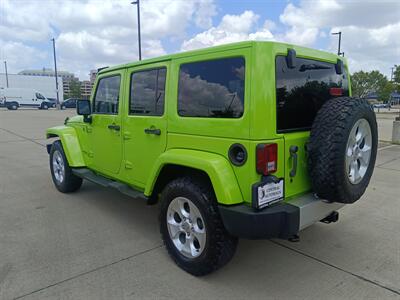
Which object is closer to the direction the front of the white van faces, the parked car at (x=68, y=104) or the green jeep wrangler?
the parked car

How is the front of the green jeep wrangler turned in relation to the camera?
facing away from the viewer and to the left of the viewer

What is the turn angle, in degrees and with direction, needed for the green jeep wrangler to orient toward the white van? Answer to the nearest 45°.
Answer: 0° — it already faces it

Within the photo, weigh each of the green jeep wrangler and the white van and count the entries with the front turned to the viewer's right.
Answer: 1

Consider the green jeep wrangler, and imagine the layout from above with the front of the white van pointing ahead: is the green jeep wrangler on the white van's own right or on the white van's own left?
on the white van's own right

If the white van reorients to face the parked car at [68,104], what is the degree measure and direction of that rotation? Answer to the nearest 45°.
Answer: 0° — it already faces it

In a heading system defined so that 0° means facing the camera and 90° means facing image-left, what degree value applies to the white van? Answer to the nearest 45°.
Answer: approximately 270°
